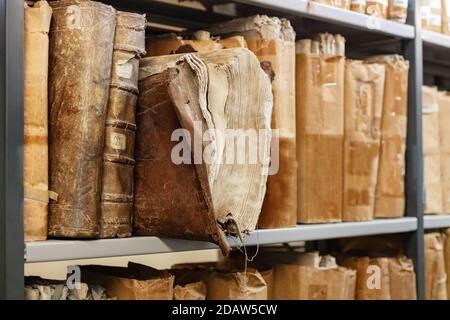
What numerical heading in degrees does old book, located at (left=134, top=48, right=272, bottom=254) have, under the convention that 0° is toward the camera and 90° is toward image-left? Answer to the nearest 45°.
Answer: approximately 45°

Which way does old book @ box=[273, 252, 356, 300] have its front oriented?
toward the camera

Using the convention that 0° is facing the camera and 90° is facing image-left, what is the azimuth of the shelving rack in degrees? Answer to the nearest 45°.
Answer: approximately 315°
